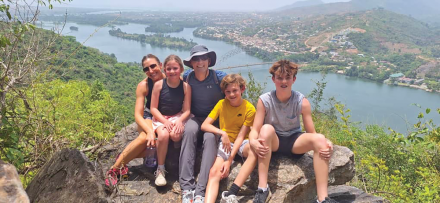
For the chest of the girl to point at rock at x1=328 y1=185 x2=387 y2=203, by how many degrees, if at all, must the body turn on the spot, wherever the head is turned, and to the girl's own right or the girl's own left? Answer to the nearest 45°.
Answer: approximately 90° to the girl's own left

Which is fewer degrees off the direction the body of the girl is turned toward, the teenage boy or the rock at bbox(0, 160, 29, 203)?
the rock

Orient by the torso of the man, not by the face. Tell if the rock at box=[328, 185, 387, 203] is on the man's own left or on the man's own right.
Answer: on the man's own left

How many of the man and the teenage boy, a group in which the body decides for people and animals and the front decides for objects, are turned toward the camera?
2

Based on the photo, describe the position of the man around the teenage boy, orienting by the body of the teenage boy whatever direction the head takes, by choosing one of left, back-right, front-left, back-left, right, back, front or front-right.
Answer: right

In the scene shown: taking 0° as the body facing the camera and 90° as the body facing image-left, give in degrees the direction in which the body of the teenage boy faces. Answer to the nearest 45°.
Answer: approximately 0°

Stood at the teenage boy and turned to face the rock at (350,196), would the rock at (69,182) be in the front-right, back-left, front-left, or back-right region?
back-right
